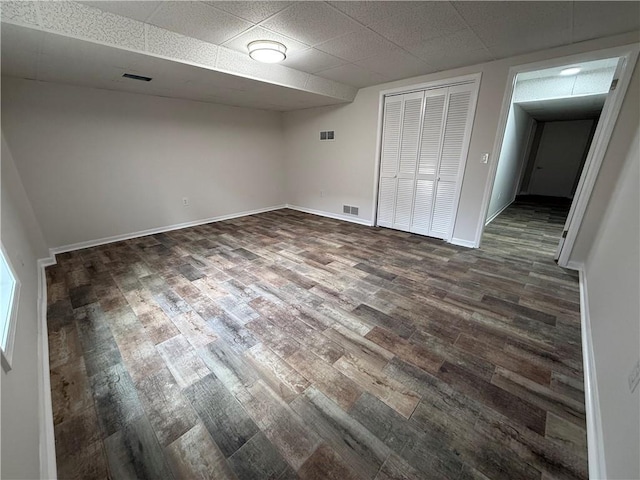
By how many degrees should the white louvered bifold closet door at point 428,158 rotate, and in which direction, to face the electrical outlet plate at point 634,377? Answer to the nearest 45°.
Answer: approximately 45° to its left

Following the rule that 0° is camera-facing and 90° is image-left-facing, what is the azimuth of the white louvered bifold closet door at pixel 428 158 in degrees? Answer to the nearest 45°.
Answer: approximately 45°

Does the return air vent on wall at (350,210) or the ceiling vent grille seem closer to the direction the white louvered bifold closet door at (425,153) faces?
the ceiling vent grille

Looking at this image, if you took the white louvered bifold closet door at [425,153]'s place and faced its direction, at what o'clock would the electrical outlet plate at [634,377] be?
The electrical outlet plate is roughly at 10 o'clock from the white louvered bifold closet door.

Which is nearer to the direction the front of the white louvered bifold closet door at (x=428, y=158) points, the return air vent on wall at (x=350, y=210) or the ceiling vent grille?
the ceiling vent grille

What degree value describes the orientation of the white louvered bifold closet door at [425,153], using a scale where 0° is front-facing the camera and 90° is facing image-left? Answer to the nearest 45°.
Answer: approximately 45°

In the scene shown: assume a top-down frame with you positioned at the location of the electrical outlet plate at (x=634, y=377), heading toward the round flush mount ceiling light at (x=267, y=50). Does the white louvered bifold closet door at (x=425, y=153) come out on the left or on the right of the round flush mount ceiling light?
right

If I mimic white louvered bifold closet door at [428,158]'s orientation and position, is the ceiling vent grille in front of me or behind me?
in front

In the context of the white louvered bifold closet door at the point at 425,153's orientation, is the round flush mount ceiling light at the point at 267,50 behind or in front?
in front

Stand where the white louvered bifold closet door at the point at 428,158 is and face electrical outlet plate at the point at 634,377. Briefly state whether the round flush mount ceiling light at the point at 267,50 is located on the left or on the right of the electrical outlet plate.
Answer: right

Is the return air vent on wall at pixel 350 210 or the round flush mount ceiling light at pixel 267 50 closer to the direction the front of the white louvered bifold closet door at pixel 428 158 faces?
the round flush mount ceiling light

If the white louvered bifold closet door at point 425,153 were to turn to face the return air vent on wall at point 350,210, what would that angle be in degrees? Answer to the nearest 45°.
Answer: approximately 45° to its right
